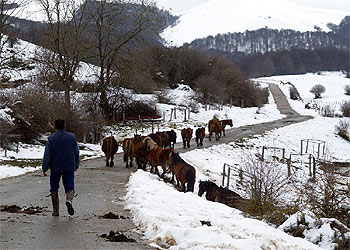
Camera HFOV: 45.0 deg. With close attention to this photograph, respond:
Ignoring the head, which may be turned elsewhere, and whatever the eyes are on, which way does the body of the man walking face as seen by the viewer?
away from the camera

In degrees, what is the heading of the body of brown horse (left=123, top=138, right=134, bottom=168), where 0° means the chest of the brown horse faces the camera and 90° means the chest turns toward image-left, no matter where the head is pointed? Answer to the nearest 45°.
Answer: approximately 180°

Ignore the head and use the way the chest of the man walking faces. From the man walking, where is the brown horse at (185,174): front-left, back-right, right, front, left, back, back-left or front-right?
front-right

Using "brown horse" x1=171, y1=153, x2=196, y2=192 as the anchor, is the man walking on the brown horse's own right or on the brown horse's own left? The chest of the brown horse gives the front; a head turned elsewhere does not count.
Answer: on the brown horse's own left

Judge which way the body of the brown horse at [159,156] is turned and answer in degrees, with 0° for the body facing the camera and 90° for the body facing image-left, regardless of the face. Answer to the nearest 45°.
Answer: approximately 135°

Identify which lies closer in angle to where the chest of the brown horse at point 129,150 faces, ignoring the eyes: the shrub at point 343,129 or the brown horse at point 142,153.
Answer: the shrub

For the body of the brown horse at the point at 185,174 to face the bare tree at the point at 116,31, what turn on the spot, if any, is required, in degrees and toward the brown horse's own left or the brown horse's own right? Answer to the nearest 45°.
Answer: approximately 45° to the brown horse's own right

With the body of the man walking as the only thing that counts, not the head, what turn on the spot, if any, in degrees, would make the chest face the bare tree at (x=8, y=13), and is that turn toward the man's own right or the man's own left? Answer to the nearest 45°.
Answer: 0° — they already face it
